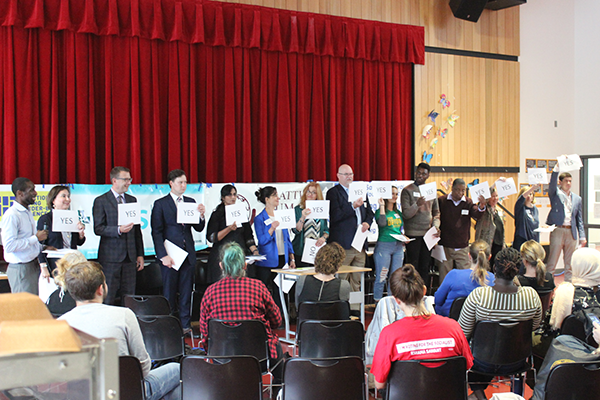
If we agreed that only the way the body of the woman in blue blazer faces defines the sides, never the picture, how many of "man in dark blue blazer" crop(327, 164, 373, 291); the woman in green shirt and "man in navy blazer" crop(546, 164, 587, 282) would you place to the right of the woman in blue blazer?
0

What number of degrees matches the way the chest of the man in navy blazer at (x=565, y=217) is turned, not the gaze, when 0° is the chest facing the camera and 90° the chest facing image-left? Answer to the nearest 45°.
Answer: approximately 0°

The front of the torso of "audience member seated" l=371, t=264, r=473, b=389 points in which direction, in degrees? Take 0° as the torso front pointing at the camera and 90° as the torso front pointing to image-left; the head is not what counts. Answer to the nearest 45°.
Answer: approximately 180°

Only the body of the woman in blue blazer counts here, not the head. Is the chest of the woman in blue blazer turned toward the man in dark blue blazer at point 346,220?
no

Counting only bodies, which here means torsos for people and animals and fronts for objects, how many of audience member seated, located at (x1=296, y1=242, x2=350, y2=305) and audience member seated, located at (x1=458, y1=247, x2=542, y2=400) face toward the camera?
0

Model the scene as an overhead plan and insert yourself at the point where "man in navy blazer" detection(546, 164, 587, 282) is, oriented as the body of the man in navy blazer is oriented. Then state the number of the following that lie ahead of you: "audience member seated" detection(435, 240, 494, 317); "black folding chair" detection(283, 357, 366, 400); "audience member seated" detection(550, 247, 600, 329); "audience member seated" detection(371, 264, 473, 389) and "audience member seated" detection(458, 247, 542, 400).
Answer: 5

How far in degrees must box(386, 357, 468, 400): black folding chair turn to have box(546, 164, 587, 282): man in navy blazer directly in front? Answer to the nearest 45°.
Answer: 0° — it already faces them

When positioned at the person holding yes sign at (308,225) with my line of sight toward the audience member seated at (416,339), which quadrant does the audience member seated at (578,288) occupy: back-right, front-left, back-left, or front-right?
front-left

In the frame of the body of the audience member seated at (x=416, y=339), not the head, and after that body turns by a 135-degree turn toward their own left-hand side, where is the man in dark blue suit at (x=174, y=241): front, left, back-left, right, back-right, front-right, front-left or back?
right

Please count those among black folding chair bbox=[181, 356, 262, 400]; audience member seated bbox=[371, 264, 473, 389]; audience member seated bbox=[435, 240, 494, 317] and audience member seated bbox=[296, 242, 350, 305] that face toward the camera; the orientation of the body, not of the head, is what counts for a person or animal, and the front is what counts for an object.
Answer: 0

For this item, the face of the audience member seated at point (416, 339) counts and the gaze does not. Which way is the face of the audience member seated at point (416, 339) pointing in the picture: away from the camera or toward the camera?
away from the camera

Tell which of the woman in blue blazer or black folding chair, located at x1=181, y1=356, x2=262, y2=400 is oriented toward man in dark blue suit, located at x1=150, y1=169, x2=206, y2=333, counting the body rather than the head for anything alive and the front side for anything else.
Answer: the black folding chair

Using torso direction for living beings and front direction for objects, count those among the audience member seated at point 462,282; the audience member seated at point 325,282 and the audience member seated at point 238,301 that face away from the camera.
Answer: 3

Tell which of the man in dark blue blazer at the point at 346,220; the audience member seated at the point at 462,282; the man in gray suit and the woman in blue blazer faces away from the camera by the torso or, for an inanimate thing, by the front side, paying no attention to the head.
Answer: the audience member seated

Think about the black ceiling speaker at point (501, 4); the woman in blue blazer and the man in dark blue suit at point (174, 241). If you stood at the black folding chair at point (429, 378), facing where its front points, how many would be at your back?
0

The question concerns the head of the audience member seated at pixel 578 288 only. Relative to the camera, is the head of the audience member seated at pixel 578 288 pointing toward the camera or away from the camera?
away from the camera

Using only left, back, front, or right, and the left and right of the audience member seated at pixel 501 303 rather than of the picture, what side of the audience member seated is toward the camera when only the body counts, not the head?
back

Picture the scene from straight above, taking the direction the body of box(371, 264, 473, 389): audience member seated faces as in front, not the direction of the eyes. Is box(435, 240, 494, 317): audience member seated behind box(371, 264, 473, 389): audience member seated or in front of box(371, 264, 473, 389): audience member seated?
in front

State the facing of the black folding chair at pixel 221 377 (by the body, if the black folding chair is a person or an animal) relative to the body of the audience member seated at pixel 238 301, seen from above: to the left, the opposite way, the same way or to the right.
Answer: the same way
